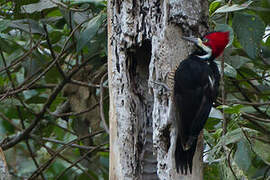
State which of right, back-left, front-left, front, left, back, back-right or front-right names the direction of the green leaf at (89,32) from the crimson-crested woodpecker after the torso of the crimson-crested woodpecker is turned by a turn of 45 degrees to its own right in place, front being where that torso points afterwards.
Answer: front-left

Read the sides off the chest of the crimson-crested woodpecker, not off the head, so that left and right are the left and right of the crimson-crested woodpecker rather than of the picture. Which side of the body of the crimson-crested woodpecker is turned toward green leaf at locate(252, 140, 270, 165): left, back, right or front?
right

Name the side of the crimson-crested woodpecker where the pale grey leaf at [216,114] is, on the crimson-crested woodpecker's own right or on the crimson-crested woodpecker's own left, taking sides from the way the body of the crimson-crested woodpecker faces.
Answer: on the crimson-crested woodpecker's own right

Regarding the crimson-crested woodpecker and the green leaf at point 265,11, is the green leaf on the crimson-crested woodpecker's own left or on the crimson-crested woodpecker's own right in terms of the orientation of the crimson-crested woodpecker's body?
on the crimson-crested woodpecker's own right

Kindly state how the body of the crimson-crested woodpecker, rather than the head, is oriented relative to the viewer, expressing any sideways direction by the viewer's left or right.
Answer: facing away from the viewer and to the left of the viewer

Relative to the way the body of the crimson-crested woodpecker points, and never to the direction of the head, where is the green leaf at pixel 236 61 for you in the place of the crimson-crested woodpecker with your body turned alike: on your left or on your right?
on your right

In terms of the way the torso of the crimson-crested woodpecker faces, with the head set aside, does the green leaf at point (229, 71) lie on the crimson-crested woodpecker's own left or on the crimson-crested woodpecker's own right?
on the crimson-crested woodpecker's own right

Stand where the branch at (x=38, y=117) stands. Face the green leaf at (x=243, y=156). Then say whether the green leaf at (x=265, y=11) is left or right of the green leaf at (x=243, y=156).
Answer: left

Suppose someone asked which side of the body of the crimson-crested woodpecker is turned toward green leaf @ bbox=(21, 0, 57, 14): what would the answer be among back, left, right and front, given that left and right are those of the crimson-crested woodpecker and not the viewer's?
front
